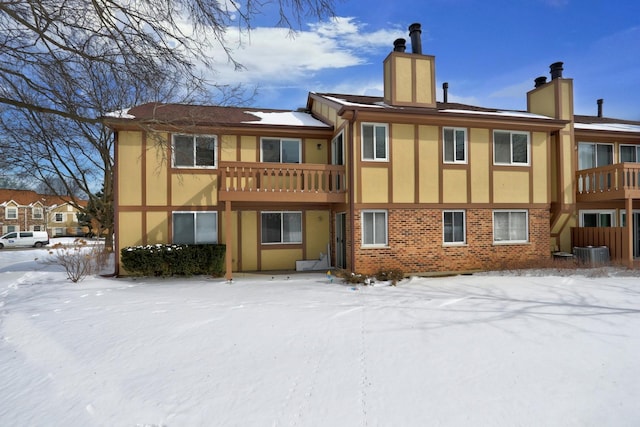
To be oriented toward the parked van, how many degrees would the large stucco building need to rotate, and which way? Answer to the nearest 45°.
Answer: approximately 135° to its right

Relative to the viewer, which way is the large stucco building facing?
toward the camera

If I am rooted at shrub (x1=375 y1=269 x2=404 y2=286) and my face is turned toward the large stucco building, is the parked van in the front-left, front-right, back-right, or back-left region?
front-left
